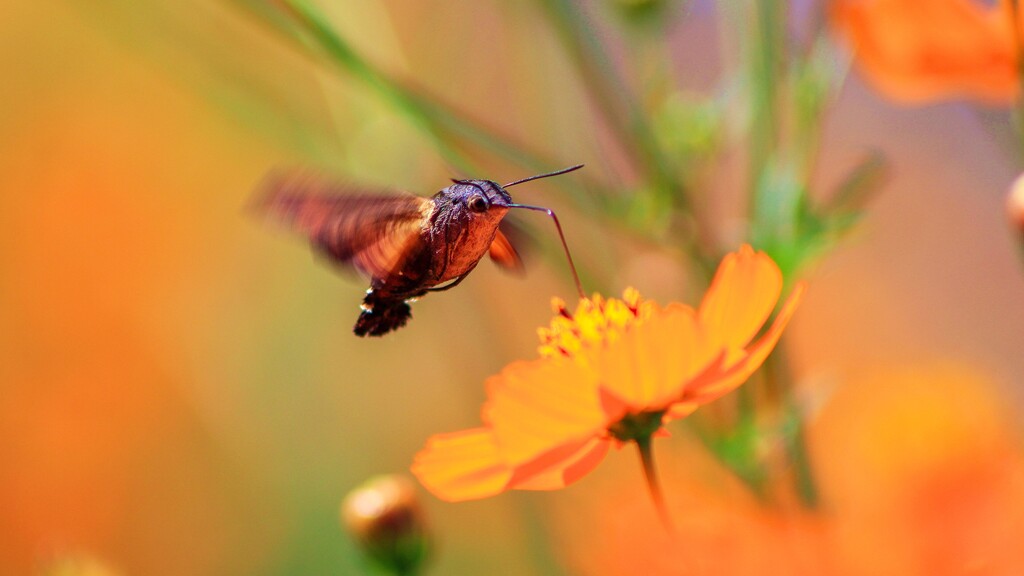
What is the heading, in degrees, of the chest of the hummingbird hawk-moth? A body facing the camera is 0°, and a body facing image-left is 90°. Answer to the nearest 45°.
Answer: approximately 315°
